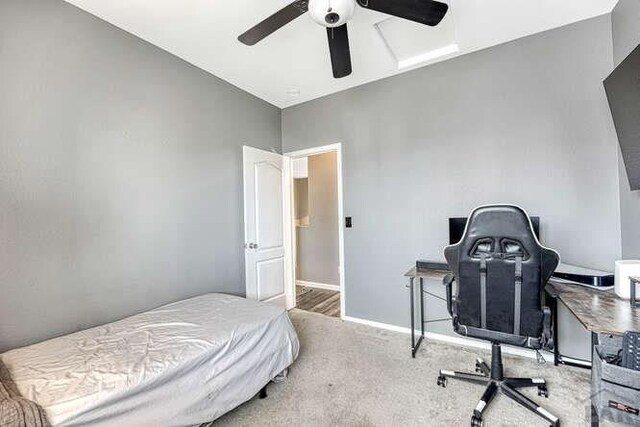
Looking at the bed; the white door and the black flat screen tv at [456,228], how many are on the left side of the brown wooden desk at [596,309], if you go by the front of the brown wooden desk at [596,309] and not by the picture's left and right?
0

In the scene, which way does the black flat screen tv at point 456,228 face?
toward the camera

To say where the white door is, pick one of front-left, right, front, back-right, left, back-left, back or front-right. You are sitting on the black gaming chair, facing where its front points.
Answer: left

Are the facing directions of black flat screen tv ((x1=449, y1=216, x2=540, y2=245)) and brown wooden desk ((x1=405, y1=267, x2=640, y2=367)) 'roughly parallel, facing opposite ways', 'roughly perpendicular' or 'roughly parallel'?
roughly parallel

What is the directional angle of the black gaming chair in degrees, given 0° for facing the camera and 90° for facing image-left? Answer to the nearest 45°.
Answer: approximately 180°

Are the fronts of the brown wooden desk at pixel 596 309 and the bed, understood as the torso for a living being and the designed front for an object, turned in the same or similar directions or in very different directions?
very different directions

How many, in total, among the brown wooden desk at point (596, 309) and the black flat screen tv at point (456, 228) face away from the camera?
0

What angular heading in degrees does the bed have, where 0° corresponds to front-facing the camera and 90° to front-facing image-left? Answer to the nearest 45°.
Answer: approximately 225°

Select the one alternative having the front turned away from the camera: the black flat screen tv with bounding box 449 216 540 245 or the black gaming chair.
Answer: the black gaming chair

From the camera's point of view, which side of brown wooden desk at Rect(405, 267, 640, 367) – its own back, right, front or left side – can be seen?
front

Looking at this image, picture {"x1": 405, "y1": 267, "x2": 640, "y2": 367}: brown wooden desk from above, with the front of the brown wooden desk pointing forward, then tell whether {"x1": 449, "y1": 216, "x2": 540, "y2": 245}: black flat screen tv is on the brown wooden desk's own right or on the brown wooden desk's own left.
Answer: on the brown wooden desk's own right

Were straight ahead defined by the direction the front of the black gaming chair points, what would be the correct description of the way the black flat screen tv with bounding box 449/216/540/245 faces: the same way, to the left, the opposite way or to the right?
the opposite way

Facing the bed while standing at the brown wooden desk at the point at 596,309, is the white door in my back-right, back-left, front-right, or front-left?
front-right

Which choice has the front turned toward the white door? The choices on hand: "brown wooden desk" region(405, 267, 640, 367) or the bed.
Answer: the bed

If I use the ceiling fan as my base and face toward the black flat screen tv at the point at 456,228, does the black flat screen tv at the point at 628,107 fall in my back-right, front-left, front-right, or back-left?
front-right

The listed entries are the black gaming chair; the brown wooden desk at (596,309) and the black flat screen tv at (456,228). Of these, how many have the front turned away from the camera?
1
